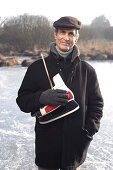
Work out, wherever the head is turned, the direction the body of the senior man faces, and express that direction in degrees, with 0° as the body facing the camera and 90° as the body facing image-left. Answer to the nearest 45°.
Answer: approximately 0°
